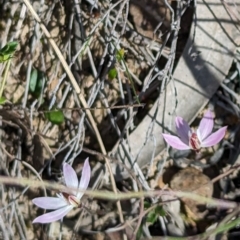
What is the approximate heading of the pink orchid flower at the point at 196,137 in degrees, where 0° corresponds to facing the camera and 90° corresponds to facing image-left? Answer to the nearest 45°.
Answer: approximately 0°

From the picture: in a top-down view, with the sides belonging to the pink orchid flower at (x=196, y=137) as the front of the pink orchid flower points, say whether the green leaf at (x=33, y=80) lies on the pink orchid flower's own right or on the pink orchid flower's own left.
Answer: on the pink orchid flower's own right

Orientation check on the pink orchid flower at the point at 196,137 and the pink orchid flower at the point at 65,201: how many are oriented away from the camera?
0
